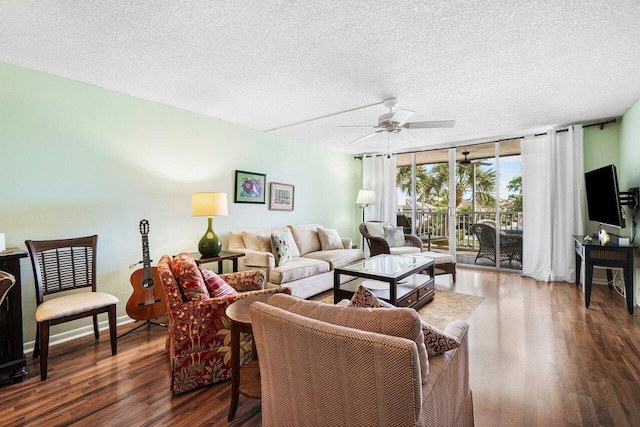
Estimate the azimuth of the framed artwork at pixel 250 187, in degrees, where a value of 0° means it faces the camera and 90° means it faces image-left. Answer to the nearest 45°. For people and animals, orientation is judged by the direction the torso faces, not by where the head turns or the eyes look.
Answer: approximately 315°

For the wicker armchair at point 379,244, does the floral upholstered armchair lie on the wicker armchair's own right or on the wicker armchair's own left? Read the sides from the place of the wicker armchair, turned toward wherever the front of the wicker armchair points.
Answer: on the wicker armchair's own right

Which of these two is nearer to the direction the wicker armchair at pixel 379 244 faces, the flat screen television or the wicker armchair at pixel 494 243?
the flat screen television

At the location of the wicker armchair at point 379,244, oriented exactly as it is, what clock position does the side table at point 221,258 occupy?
The side table is roughly at 3 o'clock from the wicker armchair.

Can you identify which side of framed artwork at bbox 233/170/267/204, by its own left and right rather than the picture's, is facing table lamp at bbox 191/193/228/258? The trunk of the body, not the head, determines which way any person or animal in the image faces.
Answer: right

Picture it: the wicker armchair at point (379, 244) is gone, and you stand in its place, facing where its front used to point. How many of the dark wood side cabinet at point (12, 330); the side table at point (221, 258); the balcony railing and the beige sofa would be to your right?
3

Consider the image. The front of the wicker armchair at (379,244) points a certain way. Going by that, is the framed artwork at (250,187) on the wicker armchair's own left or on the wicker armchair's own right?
on the wicker armchair's own right
